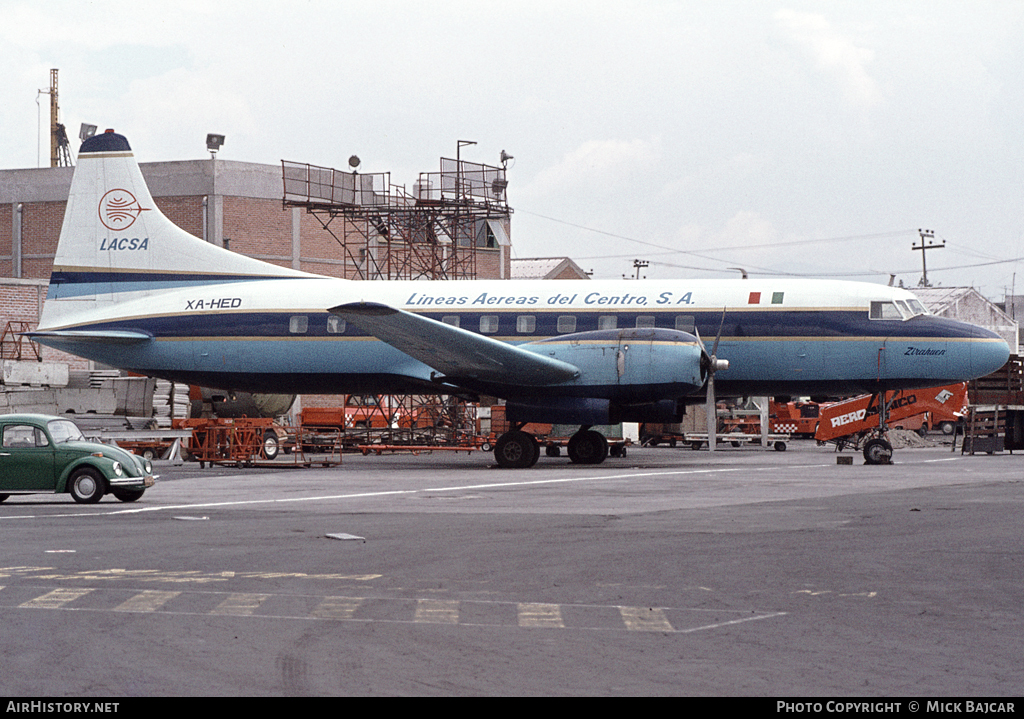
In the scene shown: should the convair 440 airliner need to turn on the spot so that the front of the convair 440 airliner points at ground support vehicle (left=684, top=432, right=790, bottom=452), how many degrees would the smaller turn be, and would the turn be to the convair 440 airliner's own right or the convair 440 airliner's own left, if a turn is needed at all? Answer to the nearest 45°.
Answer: approximately 45° to the convair 440 airliner's own left

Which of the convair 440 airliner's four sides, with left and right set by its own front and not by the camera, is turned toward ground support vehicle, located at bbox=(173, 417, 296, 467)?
back

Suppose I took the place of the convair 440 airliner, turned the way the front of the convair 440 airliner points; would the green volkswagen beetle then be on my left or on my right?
on my right

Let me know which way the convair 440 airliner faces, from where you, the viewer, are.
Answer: facing to the right of the viewer

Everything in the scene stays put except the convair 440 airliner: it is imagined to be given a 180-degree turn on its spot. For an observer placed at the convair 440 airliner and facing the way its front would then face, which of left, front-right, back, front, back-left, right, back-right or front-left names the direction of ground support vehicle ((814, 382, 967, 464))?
back-right
